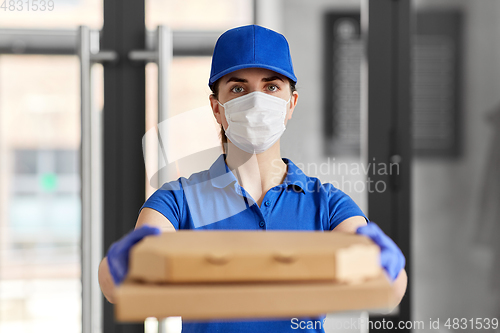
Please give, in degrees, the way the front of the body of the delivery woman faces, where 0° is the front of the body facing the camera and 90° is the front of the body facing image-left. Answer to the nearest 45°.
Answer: approximately 0°
